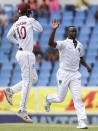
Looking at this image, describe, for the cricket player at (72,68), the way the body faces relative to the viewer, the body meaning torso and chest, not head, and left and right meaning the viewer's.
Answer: facing the viewer and to the right of the viewer

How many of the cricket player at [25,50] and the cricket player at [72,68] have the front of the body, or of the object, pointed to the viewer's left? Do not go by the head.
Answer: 0

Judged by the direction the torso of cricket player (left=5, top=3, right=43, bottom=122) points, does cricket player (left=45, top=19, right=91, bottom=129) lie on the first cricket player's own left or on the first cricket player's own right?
on the first cricket player's own right

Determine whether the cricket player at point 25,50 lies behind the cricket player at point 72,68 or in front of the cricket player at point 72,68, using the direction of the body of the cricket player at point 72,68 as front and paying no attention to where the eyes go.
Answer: behind

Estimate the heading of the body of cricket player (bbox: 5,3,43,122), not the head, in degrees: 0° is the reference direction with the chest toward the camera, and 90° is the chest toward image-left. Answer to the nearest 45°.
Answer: approximately 225°
